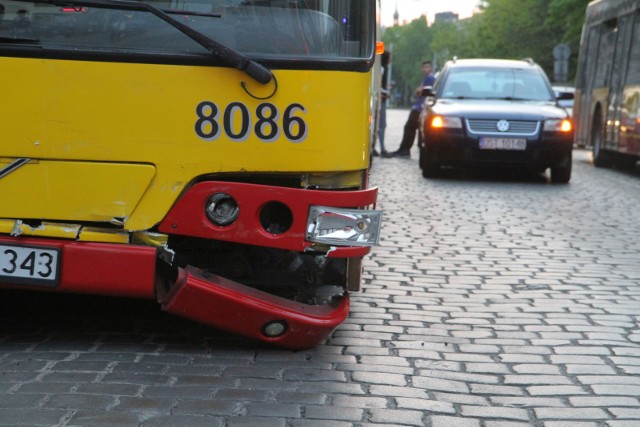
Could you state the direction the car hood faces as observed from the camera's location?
facing the viewer

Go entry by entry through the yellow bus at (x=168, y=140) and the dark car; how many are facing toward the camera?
2

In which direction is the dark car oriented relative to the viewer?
toward the camera

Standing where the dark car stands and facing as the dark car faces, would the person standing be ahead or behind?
behind

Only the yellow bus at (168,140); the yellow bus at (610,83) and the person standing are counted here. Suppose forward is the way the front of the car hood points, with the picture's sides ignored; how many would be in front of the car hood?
1

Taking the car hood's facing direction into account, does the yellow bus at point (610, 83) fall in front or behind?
behind

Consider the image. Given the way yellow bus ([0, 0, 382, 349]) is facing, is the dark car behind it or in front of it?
behind

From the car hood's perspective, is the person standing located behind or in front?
behind

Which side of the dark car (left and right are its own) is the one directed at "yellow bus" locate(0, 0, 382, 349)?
front

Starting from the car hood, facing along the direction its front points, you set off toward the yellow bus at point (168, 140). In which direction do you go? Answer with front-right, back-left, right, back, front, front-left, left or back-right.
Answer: front

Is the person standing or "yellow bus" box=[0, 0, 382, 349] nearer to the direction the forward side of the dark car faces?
the yellow bus

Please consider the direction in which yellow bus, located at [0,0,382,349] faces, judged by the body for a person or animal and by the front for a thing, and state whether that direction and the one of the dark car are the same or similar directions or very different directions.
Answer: same or similar directions
